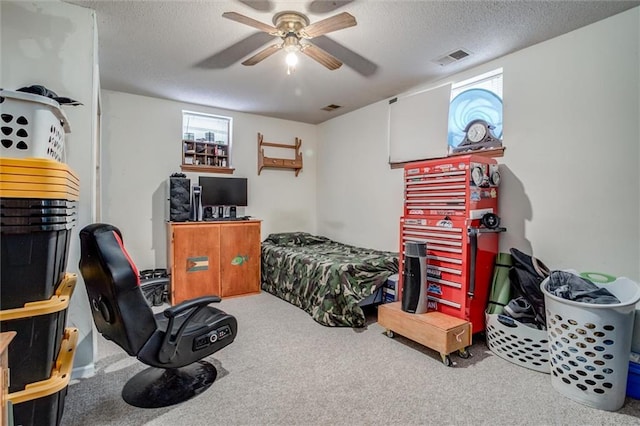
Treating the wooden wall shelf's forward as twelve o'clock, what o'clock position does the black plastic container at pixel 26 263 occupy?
The black plastic container is roughly at 2 o'clock from the wooden wall shelf.

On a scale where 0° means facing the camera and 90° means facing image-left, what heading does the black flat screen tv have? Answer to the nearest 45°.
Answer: approximately 0°

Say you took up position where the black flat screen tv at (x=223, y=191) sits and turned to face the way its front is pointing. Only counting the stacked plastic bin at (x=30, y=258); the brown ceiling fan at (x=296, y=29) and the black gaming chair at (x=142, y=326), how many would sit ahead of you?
3

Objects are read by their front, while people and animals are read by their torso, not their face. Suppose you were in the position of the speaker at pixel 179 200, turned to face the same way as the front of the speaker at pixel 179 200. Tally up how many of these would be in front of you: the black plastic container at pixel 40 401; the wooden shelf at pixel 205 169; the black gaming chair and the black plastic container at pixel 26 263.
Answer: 3

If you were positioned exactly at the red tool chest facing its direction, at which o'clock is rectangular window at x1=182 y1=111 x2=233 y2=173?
The rectangular window is roughly at 2 o'clock from the red tool chest.

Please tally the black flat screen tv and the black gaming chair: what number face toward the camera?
1

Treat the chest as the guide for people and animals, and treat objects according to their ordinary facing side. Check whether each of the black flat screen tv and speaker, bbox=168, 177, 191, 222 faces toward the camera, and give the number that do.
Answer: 2
